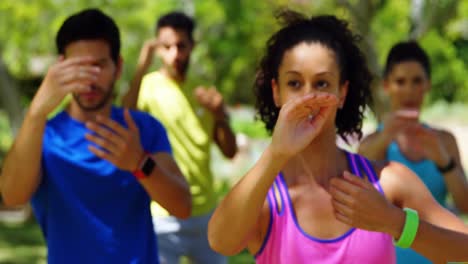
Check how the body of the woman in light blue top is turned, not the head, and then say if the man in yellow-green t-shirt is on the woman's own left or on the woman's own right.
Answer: on the woman's own right

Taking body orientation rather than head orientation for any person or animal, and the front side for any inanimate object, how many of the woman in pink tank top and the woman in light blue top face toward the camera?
2

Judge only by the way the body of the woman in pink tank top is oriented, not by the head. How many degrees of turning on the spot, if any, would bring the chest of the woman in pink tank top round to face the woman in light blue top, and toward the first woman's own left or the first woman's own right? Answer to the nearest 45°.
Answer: approximately 180°

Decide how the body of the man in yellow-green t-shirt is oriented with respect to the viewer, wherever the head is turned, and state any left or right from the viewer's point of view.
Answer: facing the viewer and to the right of the viewer

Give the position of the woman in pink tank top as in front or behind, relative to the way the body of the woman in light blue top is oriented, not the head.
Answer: in front

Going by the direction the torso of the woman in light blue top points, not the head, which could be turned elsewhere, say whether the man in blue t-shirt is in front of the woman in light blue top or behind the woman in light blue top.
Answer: in front

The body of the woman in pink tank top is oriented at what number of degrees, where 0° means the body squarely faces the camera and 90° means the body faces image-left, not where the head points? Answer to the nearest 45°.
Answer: approximately 0°
